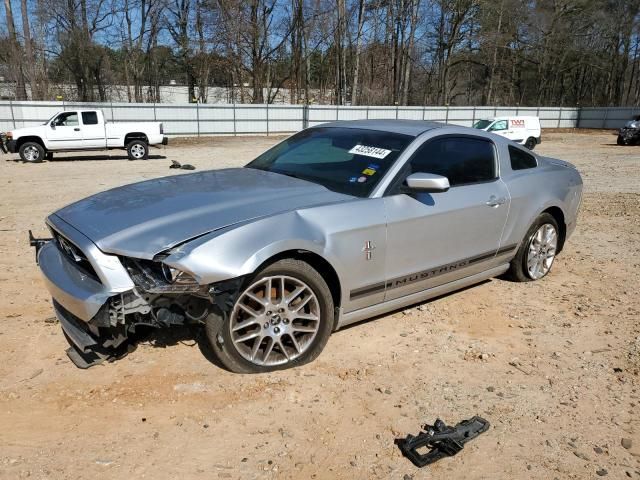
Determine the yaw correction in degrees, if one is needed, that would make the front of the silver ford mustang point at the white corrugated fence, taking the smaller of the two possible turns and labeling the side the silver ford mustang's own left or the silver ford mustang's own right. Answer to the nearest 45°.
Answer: approximately 135° to the silver ford mustang's own right

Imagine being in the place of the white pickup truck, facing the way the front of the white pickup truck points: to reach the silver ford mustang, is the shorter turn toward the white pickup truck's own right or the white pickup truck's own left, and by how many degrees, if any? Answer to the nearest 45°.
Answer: approximately 90° to the white pickup truck's own left

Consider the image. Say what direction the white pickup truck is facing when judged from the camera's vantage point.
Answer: facing to the left of the viewer

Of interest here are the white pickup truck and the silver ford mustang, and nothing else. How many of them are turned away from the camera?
0

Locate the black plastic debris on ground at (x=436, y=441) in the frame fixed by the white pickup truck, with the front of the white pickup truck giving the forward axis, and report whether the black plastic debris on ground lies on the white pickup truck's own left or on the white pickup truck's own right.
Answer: on the white pickup truck's own left

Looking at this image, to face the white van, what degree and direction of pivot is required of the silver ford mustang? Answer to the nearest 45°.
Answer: approximately 180°

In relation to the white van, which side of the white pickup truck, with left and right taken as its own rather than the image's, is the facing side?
back

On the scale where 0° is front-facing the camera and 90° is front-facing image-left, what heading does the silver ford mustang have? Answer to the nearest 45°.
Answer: approximately 45°

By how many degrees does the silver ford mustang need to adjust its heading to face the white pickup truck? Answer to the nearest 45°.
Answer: approximately 90° to its right

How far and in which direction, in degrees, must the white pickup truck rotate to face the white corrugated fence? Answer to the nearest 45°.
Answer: approximately 135° to its right
